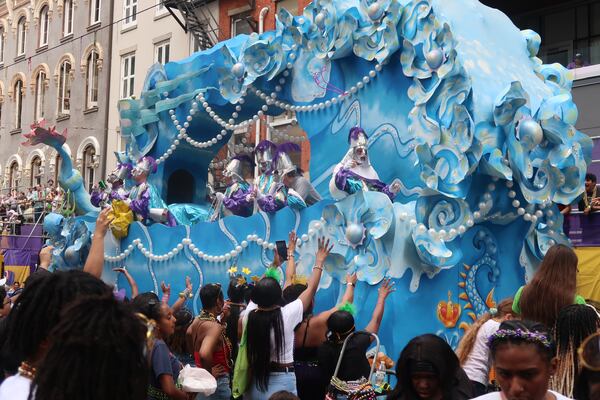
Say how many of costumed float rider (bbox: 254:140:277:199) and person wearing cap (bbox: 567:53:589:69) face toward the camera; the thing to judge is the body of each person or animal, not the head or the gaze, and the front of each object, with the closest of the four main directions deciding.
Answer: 2

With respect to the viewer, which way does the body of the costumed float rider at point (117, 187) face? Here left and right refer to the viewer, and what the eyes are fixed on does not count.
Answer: facing the viewer and to the left of the viewer

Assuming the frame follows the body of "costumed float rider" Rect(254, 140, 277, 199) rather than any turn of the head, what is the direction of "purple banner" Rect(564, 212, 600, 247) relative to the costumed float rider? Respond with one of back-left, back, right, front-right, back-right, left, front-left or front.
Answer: left

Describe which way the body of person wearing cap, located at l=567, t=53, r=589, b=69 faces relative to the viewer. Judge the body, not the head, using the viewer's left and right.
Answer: facing the viewer

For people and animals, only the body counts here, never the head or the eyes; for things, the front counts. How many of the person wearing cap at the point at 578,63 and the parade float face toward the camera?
1

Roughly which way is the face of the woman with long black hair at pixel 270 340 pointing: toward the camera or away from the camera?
away from the camera

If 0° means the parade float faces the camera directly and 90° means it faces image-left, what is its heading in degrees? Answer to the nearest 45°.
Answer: approximately 135°

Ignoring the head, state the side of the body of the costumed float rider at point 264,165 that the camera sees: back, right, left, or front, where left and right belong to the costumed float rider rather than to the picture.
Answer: front

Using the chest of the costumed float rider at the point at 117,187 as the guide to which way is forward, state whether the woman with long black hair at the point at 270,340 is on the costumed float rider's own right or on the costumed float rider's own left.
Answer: on the costumed float rider's own left

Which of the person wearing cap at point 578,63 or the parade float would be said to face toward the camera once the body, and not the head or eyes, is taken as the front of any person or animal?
the person wearing cap
